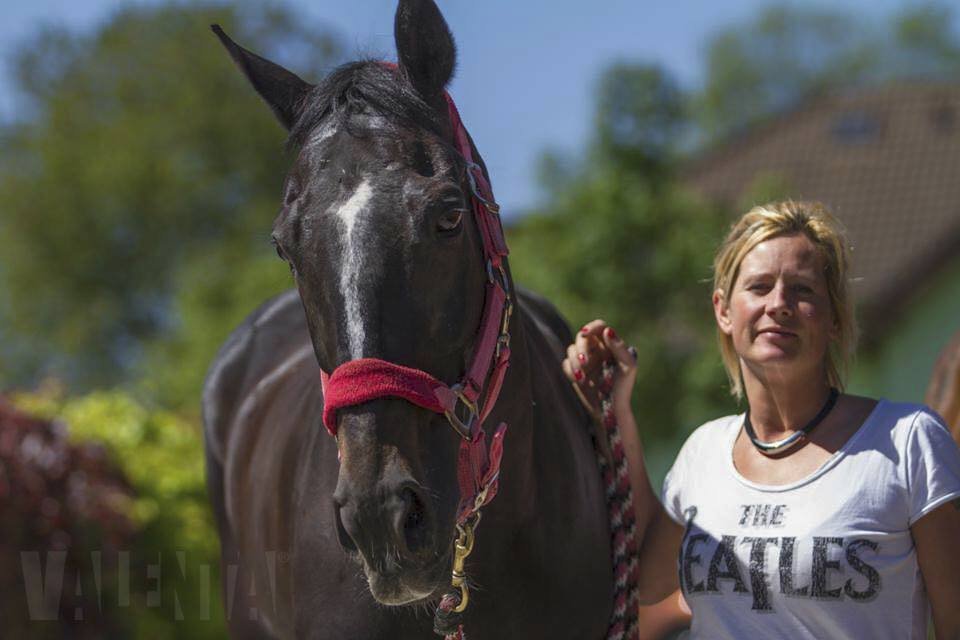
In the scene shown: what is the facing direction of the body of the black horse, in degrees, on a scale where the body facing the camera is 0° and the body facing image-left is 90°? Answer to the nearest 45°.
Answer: approximately 0°

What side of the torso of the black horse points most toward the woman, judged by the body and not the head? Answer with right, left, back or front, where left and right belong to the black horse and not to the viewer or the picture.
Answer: left

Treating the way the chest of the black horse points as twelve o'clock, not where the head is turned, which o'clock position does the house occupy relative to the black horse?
The house is roughly at 7 o'clock from the black horse.

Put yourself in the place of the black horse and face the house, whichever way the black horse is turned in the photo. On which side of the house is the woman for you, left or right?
right
